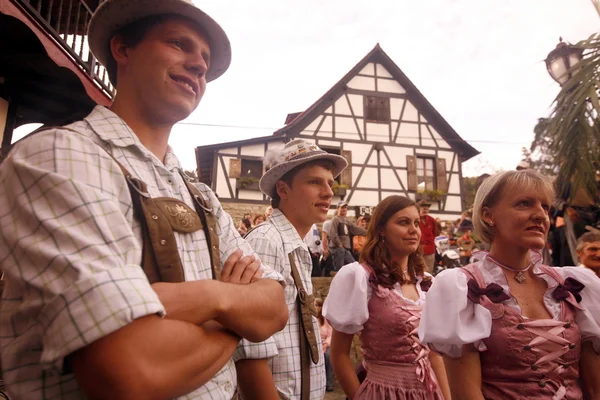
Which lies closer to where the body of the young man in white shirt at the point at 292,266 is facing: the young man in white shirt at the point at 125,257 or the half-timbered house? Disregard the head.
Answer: the young man in white shirt

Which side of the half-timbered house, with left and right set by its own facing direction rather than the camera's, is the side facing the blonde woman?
front

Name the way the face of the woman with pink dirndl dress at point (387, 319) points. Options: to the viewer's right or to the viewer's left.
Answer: to the viewer's right

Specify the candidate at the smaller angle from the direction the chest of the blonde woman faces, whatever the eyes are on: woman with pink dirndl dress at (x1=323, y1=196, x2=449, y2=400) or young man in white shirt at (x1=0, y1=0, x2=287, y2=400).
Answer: the young man in white shirt

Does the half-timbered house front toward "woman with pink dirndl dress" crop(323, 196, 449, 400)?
yes

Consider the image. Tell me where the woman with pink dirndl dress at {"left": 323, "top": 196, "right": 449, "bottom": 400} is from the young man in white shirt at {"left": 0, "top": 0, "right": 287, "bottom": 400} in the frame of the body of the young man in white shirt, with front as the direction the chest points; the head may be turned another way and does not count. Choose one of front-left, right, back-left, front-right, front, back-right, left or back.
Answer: left

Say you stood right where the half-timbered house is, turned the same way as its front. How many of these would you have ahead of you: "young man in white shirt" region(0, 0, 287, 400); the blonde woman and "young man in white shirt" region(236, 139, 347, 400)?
3

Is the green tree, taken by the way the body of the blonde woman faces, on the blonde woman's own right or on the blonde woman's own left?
on the blonde woman's own left

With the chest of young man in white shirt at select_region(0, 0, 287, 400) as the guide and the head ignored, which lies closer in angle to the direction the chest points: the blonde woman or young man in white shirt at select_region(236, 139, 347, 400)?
the blonde woman

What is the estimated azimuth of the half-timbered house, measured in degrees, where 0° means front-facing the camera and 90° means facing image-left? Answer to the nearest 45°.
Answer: approximately 0°

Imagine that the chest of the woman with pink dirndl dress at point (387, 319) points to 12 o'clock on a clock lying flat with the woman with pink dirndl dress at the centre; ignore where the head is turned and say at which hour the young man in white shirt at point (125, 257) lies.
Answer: The young man in white shirt is roughly at 2 o'clock from the woman with pink dirndl dress.

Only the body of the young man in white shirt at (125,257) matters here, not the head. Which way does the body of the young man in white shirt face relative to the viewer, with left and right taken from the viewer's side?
facing the viewer and to the right of the viewer
